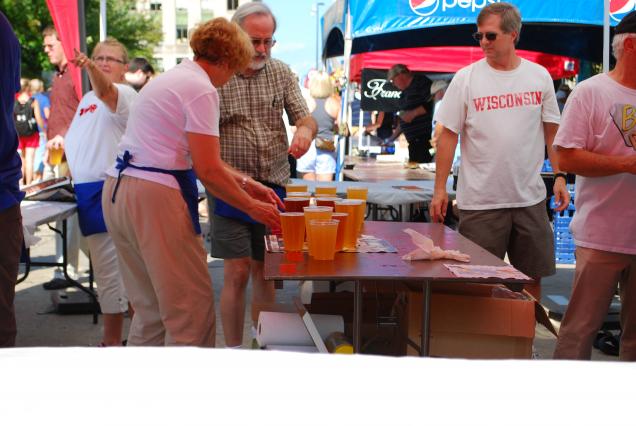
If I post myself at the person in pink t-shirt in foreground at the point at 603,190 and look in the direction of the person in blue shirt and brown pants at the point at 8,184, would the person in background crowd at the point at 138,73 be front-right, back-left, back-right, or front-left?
front-right

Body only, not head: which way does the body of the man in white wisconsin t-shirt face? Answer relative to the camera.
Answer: toward the camera

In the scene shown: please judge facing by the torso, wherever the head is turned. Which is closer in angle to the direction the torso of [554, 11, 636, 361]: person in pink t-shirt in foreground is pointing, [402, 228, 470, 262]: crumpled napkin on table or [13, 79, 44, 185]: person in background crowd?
the crumpled napkin on table

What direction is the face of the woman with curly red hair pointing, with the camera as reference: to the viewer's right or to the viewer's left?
to the viewer's right

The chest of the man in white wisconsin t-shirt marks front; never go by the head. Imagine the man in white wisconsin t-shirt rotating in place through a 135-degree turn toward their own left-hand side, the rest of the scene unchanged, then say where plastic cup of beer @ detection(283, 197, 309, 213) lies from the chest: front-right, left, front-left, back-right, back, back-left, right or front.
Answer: back

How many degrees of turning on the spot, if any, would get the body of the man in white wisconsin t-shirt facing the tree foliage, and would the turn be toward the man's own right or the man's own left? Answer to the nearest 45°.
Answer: approximately 135° to the man's own right

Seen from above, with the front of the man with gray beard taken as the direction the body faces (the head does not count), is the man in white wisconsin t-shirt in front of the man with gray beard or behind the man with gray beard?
in front

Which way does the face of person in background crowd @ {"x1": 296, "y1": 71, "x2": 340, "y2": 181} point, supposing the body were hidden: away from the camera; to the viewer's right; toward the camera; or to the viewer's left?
away from the camera

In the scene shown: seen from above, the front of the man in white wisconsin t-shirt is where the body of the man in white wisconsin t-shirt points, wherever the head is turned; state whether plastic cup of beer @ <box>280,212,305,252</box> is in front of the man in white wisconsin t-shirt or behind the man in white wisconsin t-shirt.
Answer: in front

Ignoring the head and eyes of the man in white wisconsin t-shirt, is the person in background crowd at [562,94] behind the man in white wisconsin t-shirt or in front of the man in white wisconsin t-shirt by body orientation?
behind

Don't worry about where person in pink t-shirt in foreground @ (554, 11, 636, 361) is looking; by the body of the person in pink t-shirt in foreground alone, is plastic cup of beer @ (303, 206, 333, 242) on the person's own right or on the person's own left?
on the person's own right

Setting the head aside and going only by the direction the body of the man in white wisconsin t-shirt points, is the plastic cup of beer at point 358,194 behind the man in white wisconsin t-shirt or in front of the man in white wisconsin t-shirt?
in front

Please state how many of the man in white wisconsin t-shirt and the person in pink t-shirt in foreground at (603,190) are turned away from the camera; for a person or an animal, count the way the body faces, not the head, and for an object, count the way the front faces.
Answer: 0

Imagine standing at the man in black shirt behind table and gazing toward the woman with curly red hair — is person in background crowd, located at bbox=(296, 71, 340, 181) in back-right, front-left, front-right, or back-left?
front-right

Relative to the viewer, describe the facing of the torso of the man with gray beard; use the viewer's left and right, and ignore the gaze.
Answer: facing the viewer and to the right of the viewer
